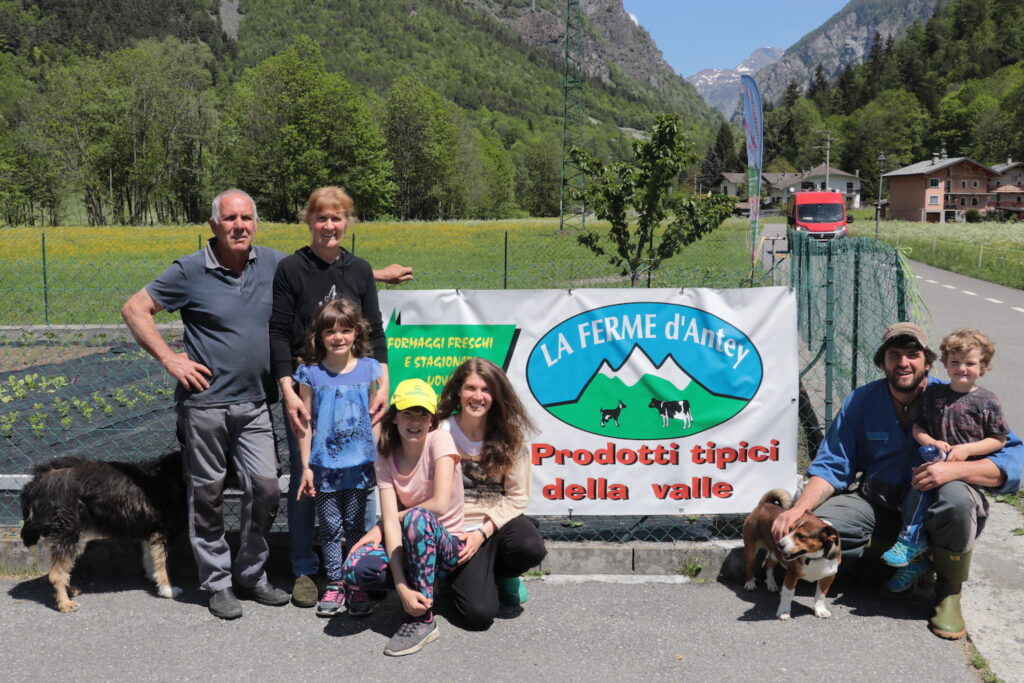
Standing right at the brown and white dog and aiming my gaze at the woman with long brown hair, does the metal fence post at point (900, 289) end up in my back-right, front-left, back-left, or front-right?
back-right

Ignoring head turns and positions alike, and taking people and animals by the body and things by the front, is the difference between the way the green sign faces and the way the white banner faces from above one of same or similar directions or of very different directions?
same or similar directions

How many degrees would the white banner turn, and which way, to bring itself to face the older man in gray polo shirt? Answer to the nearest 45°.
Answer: approximately 45° to its right

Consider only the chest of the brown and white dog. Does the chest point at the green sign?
no

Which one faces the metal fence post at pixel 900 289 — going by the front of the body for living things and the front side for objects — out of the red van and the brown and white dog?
the red van

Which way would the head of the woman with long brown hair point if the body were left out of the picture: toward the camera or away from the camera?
toward the camera

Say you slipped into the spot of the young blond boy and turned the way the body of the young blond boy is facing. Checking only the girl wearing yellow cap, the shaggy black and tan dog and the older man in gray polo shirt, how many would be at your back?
0

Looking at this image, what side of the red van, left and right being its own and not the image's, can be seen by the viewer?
front

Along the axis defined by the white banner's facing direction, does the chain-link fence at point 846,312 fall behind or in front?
behind

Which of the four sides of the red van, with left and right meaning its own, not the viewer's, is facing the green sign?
front

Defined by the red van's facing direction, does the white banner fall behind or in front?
in front

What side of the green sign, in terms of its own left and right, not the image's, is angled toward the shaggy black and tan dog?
right

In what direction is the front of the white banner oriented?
toward the camera

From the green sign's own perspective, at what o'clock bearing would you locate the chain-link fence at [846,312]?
The chain-link fence is roughly at 8 o'clock from the green sign.

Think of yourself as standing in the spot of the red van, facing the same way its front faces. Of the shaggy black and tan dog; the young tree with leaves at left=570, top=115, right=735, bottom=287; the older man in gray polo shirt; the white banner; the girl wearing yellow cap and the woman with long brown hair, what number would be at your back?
0

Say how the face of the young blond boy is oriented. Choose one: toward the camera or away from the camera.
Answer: toward the camera

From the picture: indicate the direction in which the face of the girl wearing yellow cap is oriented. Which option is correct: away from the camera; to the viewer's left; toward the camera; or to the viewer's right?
toward the camera
